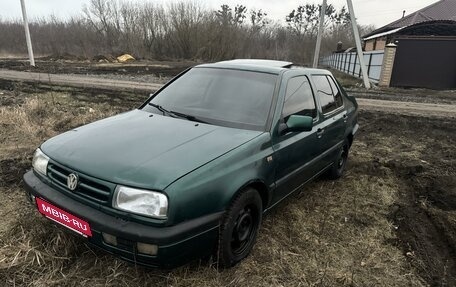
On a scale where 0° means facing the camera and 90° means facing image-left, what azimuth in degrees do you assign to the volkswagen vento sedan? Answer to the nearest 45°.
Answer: approximately 45°
